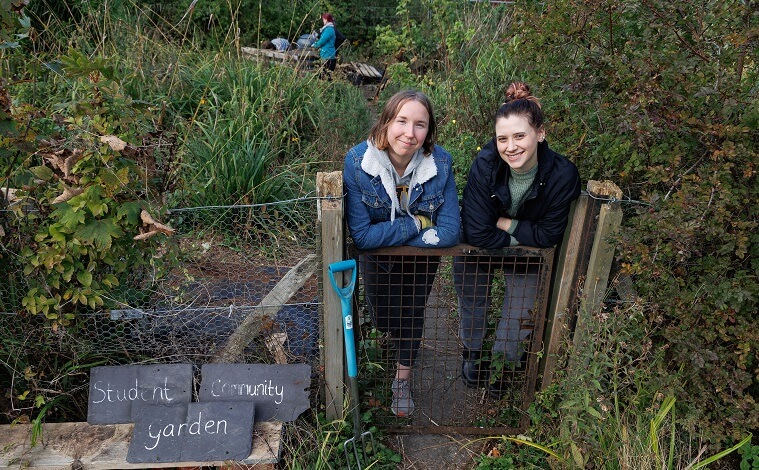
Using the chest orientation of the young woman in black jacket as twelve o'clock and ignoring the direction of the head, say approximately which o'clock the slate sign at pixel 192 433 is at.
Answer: The slate sign is roughly at 2 o'clock from the young woman in black jacket.

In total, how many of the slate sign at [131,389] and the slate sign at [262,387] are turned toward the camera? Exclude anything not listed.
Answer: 2

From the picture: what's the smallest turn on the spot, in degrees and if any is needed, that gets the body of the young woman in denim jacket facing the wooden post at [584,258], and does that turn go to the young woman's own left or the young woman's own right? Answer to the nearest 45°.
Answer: approximately 90° to the young woman's own left

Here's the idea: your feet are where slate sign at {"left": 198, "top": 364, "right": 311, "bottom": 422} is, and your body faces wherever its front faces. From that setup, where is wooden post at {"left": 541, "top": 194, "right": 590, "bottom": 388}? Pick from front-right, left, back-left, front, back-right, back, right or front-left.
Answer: left

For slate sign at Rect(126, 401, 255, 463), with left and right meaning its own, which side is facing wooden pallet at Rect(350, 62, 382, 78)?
back

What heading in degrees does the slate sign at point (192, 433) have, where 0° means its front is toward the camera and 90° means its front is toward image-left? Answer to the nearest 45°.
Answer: approximately 0°
